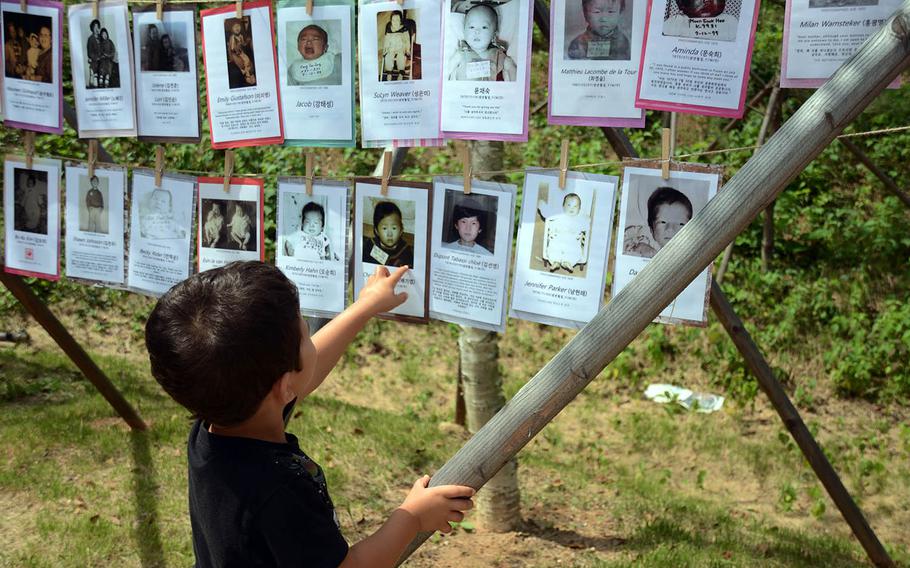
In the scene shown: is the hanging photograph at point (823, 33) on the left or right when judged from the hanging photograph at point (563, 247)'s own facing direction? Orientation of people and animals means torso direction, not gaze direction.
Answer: on its left

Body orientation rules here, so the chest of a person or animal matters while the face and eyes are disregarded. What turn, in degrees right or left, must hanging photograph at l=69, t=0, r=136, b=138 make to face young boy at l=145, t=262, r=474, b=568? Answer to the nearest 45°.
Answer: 0° — it already faces them

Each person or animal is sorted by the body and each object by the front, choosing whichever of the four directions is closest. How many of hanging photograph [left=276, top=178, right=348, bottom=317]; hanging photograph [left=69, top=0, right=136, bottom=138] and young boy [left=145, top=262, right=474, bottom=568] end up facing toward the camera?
2

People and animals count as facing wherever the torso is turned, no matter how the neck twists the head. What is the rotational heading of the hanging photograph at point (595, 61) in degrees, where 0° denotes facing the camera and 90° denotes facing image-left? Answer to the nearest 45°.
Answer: approximately 0°

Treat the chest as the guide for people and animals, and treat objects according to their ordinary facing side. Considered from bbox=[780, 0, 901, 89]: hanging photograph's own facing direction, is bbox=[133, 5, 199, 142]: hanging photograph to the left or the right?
on its right
